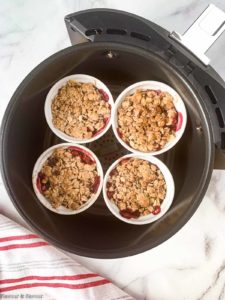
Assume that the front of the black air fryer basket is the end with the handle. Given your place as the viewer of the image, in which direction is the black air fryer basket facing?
facing away from the viewer and to the right of the viewer
